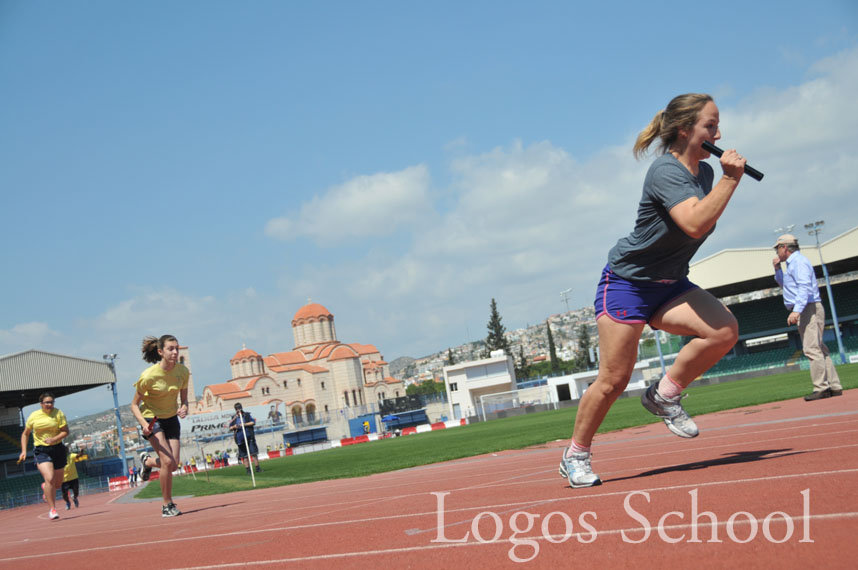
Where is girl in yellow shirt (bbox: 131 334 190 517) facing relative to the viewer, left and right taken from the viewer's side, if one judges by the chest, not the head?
facing the viewer and to the right of the viewer

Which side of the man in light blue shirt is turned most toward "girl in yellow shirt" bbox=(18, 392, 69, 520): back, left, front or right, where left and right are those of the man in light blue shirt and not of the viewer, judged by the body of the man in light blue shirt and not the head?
front

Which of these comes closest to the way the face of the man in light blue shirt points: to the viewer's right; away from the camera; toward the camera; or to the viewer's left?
to the viewer's left

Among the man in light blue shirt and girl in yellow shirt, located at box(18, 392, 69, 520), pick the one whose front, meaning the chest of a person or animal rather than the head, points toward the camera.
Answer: the girl in yellow shirt

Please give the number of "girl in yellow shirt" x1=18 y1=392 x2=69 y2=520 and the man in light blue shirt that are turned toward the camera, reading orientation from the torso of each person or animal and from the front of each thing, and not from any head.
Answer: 1

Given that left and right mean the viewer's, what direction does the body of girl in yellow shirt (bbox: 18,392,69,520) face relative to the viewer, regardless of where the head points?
facing the viewer

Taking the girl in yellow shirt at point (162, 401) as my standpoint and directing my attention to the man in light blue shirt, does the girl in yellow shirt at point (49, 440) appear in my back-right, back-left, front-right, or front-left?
back-left

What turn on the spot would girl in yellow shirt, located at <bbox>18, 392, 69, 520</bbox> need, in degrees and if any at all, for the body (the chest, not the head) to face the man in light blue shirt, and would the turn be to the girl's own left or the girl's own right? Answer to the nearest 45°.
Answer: approximately 45° to the girl's own left

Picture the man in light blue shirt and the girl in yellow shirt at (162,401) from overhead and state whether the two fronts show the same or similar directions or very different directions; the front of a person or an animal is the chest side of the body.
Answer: very different directions

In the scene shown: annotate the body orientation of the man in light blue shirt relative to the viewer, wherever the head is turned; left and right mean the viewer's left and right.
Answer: facing to the left of the viewer

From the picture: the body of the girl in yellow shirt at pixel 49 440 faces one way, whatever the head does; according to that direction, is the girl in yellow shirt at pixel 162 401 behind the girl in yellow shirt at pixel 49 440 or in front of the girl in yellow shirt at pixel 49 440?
in front
